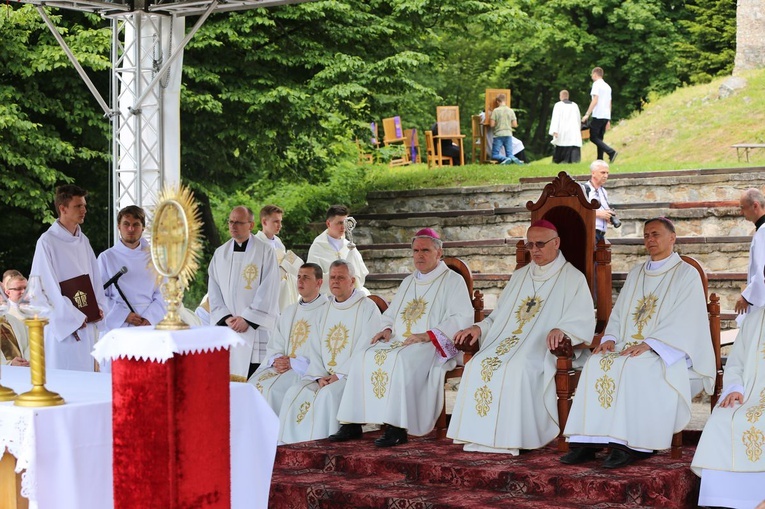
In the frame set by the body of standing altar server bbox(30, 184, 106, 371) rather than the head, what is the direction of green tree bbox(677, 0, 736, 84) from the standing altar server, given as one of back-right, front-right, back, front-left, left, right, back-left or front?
left

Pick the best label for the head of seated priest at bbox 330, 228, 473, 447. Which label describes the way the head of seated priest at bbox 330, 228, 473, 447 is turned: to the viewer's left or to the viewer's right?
to the viewer's left

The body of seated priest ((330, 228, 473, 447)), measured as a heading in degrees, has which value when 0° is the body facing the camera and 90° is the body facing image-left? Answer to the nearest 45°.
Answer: approximately 45°

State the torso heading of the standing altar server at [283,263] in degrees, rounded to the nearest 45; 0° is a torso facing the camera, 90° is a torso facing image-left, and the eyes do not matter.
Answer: approximately 315°

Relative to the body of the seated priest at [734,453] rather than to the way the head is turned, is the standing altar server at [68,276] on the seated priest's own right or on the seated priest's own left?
on the seated priest's own right

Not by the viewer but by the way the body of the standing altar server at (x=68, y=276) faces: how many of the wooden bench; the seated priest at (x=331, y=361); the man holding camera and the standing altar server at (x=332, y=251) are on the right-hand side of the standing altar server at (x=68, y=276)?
0

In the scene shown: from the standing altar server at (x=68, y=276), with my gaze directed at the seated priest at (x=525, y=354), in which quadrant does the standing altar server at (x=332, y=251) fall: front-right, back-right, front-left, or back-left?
front-left

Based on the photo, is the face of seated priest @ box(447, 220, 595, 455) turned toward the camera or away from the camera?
toward the camera

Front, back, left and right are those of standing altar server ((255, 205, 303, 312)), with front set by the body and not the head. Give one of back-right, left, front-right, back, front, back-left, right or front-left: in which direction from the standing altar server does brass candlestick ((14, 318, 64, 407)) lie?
front-right

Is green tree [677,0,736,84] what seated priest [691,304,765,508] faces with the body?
no

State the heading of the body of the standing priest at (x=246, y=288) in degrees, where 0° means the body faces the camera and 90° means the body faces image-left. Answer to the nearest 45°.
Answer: approximately 45°

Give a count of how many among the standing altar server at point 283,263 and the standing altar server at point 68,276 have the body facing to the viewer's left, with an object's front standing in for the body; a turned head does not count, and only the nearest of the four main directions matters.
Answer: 0

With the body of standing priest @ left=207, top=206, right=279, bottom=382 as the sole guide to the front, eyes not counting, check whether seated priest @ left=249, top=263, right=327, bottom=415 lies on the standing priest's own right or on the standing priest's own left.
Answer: on the standing priest's own left

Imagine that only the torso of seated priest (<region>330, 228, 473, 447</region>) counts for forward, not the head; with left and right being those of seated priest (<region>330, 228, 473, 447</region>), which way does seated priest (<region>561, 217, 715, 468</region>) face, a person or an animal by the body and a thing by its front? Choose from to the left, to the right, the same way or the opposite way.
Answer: the same way

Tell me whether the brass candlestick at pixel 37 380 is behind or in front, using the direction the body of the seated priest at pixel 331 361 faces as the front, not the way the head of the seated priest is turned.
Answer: in front

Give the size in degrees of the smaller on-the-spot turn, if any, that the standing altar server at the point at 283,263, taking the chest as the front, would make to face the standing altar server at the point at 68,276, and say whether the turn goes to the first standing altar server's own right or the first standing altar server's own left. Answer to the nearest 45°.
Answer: approximately 90° to the first standing altar server's own right

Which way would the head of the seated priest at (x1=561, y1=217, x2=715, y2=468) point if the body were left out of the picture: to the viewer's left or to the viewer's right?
to the viewer's left

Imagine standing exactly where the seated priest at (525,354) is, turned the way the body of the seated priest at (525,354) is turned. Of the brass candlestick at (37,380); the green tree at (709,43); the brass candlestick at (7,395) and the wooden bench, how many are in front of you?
2

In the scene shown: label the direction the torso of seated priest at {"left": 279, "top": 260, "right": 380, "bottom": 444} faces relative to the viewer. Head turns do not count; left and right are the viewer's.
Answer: facing the viewer and to the left of the viewer
